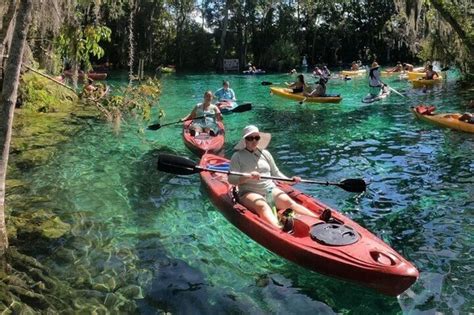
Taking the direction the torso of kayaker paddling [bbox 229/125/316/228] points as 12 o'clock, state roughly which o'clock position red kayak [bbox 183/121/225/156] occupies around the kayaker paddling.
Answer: The red kayak is roughly at 7 o'clock from the kayaker paddling.

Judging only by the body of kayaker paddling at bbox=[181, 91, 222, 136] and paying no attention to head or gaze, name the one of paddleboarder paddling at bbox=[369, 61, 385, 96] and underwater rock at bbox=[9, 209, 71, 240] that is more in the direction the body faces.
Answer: the underwater rock

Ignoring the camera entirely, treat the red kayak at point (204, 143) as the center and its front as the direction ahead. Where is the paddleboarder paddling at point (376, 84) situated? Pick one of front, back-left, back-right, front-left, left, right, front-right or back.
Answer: back-left

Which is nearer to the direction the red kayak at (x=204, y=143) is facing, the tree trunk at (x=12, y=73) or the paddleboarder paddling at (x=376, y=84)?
the tree trunk

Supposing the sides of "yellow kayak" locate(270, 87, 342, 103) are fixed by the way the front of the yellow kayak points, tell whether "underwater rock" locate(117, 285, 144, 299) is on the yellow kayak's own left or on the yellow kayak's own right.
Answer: on the yellow kayak's own left

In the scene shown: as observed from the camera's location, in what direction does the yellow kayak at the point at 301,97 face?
facing to the left of the viewer

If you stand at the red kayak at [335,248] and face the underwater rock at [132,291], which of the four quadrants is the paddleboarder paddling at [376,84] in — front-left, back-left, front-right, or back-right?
back-right

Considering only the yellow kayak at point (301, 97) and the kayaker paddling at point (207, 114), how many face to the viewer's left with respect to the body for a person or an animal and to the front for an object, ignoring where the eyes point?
1

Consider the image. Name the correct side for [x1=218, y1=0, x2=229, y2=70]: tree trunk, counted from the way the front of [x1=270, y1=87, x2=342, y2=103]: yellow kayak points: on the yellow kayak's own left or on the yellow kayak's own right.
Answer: on the yellow kayak's own right

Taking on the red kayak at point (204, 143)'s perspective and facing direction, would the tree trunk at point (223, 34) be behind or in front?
behind

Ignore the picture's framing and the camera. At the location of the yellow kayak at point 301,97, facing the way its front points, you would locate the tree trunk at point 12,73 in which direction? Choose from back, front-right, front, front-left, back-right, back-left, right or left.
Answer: left

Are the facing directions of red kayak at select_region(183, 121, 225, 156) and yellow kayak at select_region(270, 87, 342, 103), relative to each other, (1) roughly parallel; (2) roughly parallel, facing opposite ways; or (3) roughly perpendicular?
roughly perpendicular

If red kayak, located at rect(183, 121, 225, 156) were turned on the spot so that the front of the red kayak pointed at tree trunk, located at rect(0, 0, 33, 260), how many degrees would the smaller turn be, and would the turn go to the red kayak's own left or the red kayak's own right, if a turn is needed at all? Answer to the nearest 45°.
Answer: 0° — it already faces it

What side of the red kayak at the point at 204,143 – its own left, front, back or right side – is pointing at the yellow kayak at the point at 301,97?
back
